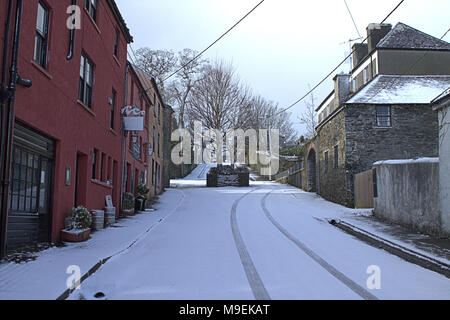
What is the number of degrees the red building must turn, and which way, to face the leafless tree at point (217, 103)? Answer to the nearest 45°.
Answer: approximately 90° to its left

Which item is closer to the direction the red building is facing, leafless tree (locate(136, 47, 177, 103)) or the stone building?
the stone building

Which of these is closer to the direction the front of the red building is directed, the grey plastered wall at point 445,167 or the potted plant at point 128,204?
the grey plastered wall

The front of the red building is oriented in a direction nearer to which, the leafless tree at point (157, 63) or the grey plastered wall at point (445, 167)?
the grey plastered wall

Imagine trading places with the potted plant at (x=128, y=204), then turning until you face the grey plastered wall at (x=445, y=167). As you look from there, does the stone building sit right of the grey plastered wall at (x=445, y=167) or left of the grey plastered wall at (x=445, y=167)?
left

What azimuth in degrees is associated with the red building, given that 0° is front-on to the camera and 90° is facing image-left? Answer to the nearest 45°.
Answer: approximately 315°

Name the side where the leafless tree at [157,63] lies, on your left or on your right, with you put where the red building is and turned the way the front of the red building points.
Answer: on your left
